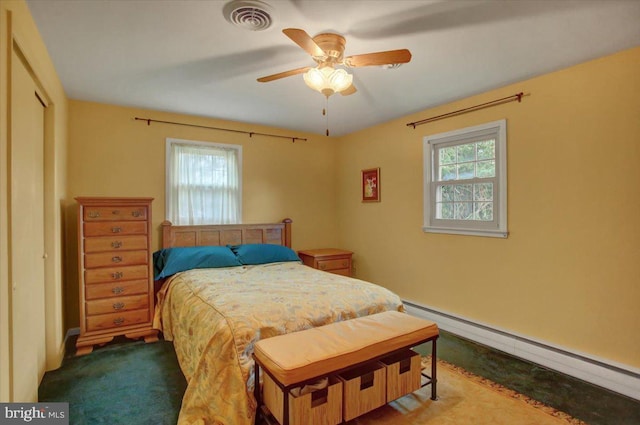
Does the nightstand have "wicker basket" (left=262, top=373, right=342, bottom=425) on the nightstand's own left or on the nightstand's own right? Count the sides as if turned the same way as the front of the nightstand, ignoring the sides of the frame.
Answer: on the nightstand's own right

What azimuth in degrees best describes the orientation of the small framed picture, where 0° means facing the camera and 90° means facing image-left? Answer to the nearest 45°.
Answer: approximately 45°

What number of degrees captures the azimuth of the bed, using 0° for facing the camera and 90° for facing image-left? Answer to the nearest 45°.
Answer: approximately 315°

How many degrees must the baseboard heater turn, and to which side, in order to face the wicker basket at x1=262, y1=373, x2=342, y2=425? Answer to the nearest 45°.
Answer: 0° — it already faces it

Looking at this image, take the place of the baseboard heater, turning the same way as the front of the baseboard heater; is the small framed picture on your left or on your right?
on your right

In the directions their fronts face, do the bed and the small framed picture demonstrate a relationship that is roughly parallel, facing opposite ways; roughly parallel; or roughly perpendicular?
roughly perpendicular

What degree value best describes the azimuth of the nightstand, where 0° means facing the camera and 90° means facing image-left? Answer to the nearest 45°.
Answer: approximately 315°
